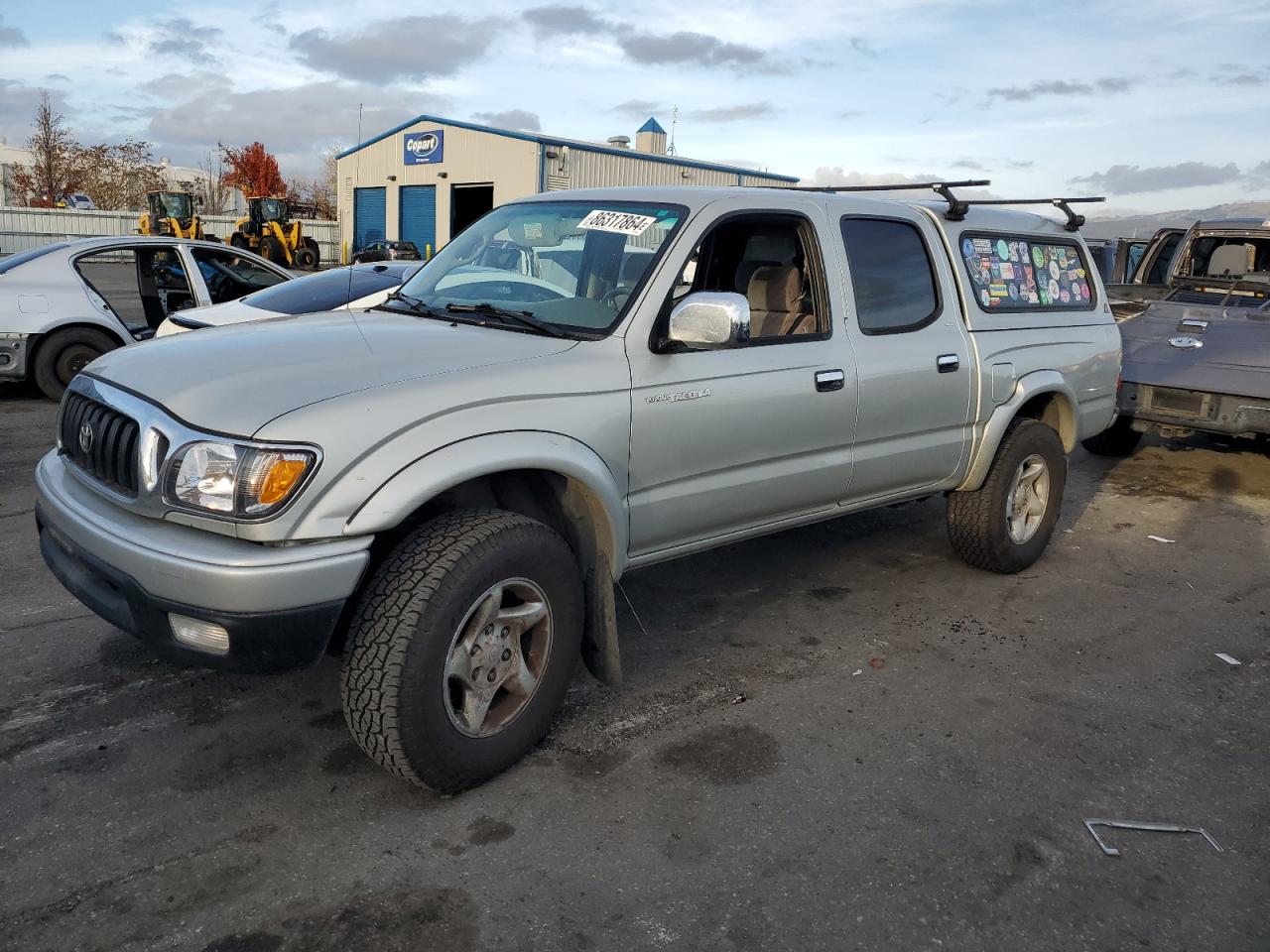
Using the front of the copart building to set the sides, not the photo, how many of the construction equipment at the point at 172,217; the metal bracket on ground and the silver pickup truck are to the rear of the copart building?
0

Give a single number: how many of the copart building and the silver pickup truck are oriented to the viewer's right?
0

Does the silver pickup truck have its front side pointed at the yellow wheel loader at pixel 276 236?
no

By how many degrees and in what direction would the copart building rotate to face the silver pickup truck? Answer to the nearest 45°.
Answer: approximately 45° to its left

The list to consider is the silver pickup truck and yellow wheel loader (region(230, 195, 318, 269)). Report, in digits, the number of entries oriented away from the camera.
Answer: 0

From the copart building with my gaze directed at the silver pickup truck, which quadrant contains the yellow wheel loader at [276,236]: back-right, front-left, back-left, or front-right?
front-right

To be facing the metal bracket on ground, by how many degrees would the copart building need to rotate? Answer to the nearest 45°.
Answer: approximately 45° to its left

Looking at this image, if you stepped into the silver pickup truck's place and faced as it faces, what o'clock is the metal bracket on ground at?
The metal bracket on ground is roughly at 8 o'clock from the silver pickup truck.

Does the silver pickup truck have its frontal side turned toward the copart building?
no

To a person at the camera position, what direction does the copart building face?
facing the viewer and to the left of the viewer

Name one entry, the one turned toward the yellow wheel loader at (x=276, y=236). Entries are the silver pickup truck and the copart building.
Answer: the copart building

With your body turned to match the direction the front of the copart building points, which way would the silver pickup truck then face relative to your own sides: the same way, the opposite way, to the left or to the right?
the same way
